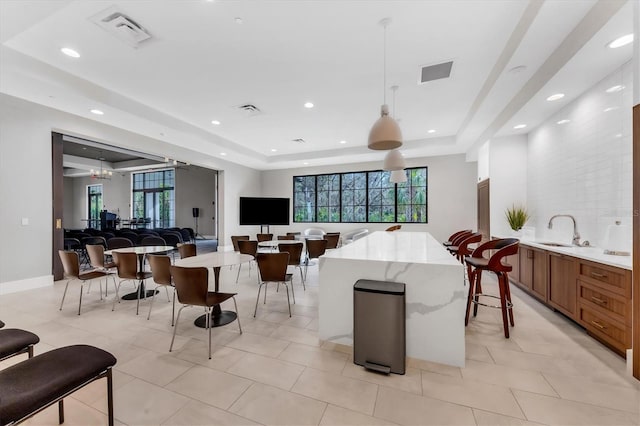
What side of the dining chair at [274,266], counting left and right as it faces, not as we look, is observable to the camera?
back

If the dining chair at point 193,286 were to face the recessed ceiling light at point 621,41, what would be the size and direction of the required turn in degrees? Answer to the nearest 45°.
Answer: approximately 90° to its right

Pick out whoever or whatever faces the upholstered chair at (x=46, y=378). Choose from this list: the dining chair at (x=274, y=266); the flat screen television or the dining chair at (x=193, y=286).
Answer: the flat screen television

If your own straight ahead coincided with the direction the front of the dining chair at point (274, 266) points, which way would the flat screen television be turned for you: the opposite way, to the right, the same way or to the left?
the opposite way

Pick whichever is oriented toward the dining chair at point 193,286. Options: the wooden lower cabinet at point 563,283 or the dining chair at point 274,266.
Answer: the wooden lower cabinet

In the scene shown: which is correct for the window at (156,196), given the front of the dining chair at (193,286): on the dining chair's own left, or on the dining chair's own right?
on the dining chair's own left

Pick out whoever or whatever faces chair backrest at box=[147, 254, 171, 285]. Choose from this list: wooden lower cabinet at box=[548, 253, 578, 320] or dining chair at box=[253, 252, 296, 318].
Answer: the wooden lower cabinet

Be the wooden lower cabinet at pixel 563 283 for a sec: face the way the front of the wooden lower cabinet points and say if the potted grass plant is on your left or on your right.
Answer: on your right

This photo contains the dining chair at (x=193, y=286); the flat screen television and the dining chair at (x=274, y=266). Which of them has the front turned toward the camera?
the flat screen television

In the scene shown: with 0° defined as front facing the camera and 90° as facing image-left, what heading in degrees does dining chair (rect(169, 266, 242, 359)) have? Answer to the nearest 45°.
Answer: approximately 225°

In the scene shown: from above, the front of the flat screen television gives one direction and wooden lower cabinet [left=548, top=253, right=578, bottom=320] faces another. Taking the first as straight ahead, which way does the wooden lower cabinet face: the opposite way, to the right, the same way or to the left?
to the right

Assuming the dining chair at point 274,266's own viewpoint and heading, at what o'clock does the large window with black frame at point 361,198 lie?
The large window with black frame is roughly at 1 o'clock from the dining chair.

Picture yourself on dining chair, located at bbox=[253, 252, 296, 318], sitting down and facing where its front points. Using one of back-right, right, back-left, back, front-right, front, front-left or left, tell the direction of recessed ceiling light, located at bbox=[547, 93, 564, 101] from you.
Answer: right

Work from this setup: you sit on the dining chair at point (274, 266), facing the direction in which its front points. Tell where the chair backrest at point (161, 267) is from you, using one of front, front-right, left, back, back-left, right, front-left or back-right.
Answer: left

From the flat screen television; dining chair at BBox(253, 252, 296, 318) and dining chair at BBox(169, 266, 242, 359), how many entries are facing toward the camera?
1

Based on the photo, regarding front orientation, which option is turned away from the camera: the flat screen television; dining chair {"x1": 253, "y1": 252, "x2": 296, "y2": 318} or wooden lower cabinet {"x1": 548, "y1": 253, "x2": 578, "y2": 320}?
the dining chair

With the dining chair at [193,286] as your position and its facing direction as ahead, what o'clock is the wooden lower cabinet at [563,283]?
The wooden lower cabinet is roughly at 2 o'clock from the dining chair.

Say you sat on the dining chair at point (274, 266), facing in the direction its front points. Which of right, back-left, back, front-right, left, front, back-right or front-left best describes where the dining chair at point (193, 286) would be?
back-left

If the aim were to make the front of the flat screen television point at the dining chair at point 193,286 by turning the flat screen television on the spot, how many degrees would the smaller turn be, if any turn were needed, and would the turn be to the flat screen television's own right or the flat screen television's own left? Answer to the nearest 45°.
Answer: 0° — it already faces it

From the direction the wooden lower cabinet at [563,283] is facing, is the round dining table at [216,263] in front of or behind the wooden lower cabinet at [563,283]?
in front

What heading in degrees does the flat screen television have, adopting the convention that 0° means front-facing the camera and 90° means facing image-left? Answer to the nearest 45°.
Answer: approximately 0°
